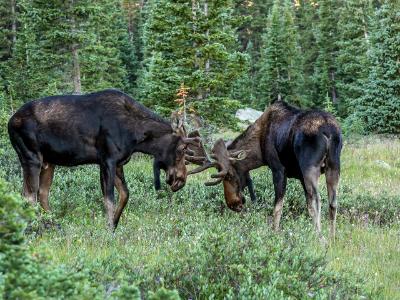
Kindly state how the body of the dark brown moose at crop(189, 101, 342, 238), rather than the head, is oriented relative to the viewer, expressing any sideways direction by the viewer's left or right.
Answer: facing away from the viewer and to the left of the viewer

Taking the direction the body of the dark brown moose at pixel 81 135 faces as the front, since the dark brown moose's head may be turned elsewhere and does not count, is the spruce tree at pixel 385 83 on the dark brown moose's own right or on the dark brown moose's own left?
on the dark brown moose's own left

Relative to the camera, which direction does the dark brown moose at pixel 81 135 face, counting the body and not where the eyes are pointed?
to the viewer's right

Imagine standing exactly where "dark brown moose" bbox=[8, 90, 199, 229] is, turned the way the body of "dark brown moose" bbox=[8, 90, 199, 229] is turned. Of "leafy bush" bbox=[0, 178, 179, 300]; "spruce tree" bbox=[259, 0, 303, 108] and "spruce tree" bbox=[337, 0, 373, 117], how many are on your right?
1

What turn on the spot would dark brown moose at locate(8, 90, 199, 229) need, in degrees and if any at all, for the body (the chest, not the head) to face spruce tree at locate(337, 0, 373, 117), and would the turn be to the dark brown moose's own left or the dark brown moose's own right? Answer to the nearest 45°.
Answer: approximately 45° to the dark brown moose's own left

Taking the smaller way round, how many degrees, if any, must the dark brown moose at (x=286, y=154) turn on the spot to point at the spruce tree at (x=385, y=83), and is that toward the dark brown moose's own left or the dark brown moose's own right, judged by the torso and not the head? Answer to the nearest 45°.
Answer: approximately 45° to the dark brown moose's own right

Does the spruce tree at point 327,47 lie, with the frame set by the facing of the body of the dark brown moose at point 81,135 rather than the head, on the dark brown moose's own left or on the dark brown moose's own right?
on the dark brown moose's own left

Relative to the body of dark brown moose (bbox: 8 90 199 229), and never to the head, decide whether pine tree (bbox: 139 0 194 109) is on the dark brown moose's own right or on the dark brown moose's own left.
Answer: on the dark brown moose's own left

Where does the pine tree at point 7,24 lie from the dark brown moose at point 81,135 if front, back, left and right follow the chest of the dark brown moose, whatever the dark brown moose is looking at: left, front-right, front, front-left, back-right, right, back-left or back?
left

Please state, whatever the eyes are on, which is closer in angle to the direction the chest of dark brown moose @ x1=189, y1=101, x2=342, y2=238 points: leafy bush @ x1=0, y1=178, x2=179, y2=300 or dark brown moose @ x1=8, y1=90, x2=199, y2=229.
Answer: the dark brown moose

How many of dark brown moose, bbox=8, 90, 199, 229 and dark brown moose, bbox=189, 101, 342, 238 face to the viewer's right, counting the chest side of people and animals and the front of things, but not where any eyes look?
1

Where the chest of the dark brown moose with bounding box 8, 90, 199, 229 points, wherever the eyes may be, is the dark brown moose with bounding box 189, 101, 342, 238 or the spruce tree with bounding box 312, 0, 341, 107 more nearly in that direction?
the dark brown moose

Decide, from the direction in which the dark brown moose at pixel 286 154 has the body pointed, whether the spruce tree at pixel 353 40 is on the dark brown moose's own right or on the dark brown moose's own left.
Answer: on the dark brown moose's own right
